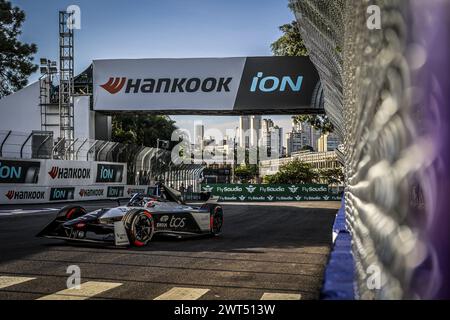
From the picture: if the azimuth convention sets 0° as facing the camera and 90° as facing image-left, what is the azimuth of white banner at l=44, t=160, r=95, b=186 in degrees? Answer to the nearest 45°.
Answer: approximately 0°

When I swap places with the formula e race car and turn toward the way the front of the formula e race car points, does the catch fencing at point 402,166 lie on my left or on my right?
on my left

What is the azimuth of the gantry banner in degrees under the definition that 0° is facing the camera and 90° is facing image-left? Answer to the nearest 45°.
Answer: approximately 0°

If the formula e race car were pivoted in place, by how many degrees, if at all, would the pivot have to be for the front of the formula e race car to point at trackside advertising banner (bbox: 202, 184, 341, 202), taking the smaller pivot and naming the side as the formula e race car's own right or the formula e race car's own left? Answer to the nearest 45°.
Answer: approximately 135° to the formula e race car's own right

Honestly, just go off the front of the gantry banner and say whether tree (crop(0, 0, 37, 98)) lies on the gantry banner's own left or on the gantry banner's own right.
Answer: on the gantry banner's own right

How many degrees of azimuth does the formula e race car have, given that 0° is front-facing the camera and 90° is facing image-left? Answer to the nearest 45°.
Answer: approximately 45°
